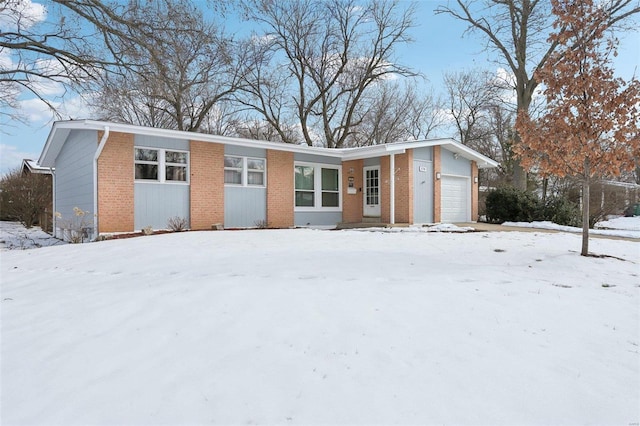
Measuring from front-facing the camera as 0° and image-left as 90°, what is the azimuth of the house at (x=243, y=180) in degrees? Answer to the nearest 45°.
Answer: approximately 315°

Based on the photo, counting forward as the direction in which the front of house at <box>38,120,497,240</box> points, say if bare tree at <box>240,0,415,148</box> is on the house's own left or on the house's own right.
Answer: on the house's own left

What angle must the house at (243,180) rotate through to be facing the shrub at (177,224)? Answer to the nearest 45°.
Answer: approximately 90° to its right

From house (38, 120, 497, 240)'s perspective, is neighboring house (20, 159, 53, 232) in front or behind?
behind
